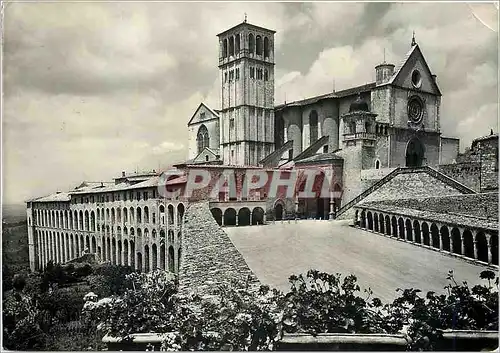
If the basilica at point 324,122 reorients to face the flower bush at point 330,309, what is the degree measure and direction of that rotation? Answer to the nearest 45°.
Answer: approximately 45° to its right

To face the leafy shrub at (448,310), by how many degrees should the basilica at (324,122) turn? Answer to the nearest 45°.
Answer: approximately 45° to its right

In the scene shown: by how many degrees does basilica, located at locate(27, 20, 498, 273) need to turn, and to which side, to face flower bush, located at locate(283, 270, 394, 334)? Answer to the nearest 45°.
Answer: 0° — it already faces it

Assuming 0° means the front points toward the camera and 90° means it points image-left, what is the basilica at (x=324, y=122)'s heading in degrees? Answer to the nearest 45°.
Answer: approximately 315°
